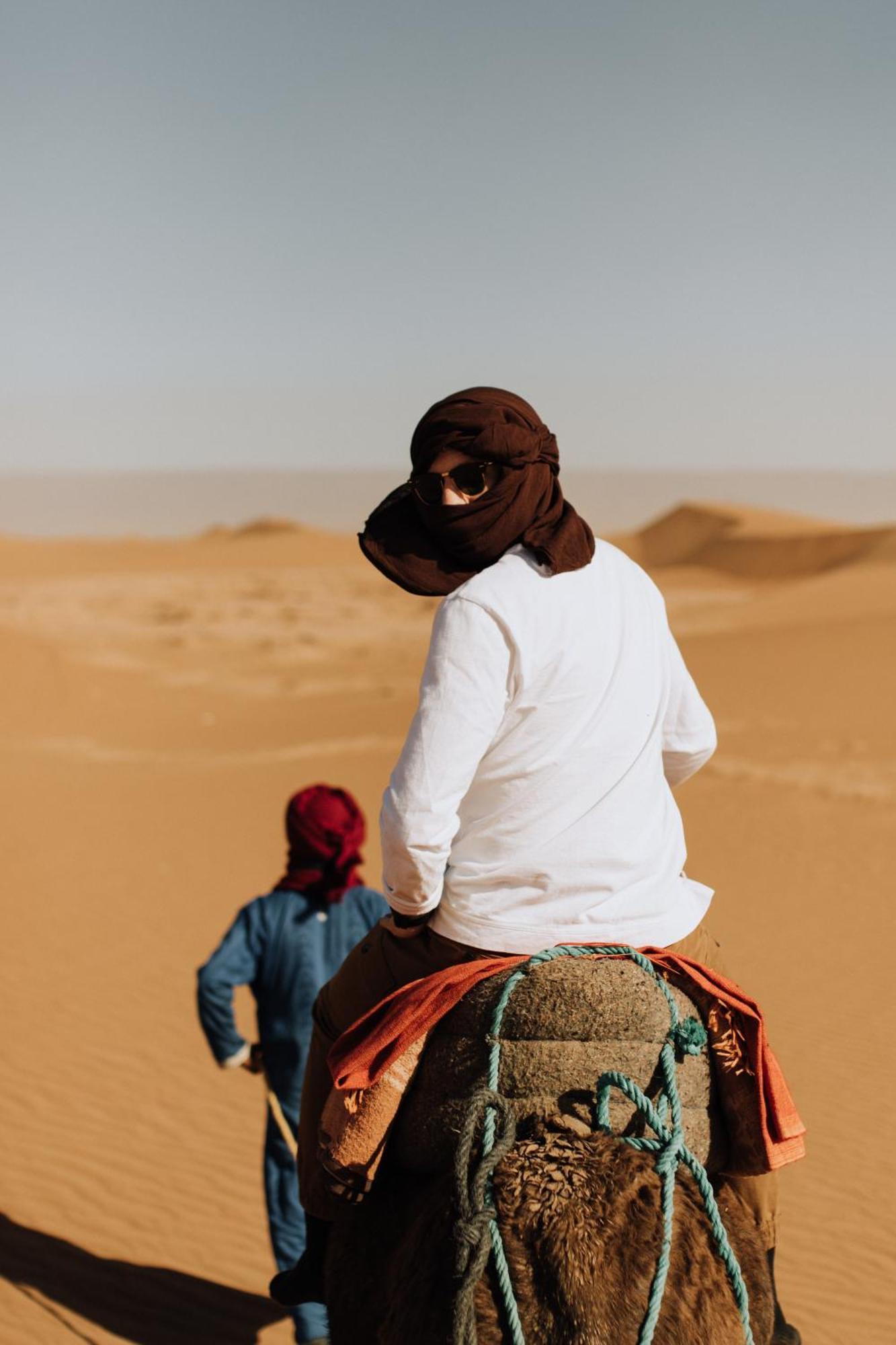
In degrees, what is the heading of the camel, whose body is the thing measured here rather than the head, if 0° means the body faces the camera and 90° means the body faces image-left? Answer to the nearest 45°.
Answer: approximately 180°

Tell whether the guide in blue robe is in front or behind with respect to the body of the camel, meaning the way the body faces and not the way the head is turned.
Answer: in front
